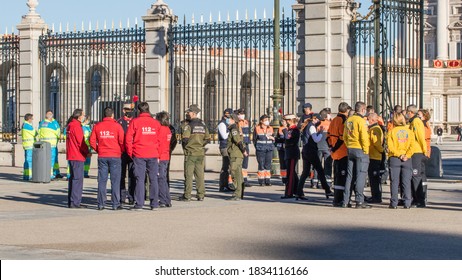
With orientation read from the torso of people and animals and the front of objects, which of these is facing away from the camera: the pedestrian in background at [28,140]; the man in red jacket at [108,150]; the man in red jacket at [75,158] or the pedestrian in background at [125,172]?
the man in red jacket at [108,150]

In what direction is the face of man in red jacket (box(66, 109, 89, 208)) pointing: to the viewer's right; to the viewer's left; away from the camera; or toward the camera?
to the viewer's right

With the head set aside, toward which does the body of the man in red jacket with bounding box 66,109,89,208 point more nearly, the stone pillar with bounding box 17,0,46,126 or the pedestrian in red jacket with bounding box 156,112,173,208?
the pedestrian in red jacket

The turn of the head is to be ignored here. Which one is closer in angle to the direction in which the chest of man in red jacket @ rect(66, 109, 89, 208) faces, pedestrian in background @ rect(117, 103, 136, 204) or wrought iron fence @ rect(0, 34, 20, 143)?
the pedestrian in background

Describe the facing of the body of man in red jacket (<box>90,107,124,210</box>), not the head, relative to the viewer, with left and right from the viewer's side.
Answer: facing away from the viewer

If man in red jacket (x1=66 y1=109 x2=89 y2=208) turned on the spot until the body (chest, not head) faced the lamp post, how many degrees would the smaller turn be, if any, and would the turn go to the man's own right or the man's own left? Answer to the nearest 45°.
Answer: approximately 45° to the man's own left

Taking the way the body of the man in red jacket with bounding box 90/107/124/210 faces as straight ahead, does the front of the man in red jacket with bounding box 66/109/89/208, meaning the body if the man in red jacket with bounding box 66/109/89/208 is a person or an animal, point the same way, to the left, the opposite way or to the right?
to the right

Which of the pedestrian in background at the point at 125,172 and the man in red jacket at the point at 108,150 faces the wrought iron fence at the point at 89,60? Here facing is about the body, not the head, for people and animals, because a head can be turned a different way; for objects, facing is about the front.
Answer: the man in red jacket
